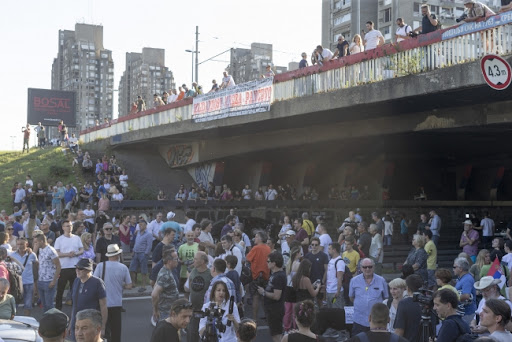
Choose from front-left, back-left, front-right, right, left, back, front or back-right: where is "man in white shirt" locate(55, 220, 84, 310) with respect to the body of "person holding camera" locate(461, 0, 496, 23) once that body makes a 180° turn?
back

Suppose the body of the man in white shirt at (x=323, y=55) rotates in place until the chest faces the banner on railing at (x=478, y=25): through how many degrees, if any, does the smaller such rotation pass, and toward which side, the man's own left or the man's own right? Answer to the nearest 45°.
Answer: approximately 90° to the man's own left

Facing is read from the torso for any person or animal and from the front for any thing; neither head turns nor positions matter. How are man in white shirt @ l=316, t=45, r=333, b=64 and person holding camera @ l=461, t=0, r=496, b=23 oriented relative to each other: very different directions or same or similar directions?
same or similar directions

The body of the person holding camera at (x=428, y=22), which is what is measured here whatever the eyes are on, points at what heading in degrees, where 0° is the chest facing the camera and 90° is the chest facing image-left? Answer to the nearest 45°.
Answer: approximately 45°

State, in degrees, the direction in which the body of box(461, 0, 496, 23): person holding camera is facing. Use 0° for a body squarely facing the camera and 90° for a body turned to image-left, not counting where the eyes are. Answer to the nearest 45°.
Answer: approximately 45°

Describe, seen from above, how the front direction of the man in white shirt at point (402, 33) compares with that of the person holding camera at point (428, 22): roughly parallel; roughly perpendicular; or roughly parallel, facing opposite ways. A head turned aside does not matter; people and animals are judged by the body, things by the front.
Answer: roughly parallel

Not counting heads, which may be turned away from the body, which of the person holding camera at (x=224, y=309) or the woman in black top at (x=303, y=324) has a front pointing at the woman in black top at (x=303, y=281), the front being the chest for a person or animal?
the woman in black top at (x=303, y=324)

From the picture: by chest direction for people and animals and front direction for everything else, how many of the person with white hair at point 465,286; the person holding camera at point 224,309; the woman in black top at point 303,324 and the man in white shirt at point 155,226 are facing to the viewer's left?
1

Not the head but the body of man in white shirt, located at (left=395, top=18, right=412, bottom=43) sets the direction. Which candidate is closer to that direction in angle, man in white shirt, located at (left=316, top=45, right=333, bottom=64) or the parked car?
the parked car

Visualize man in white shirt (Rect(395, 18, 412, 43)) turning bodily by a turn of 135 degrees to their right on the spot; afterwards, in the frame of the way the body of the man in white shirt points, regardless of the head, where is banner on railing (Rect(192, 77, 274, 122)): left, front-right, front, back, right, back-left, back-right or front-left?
front-left

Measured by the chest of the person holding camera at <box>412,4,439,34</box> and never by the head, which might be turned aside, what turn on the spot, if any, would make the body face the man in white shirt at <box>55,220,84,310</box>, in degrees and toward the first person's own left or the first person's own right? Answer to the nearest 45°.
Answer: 0° — they already face them

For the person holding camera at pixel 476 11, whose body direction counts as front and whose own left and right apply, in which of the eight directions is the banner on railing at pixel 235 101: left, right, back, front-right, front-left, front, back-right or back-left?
right

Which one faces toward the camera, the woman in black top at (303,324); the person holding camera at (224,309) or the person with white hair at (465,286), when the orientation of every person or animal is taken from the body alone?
the person holding camera

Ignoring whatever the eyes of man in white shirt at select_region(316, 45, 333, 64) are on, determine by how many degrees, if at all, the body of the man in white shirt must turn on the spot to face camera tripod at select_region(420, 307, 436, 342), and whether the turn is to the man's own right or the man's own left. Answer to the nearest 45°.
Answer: approximately 45° to the man's own left

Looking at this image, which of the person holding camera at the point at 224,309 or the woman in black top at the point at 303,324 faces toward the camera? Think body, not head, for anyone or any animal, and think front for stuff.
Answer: the person holding camera

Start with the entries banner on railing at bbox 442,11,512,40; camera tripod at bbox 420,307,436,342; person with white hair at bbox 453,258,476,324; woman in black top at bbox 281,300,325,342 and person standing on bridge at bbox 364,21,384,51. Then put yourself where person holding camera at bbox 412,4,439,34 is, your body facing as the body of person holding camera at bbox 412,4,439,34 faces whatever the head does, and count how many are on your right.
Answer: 1

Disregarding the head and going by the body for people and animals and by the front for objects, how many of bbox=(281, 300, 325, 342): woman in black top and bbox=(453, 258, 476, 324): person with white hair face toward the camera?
0
